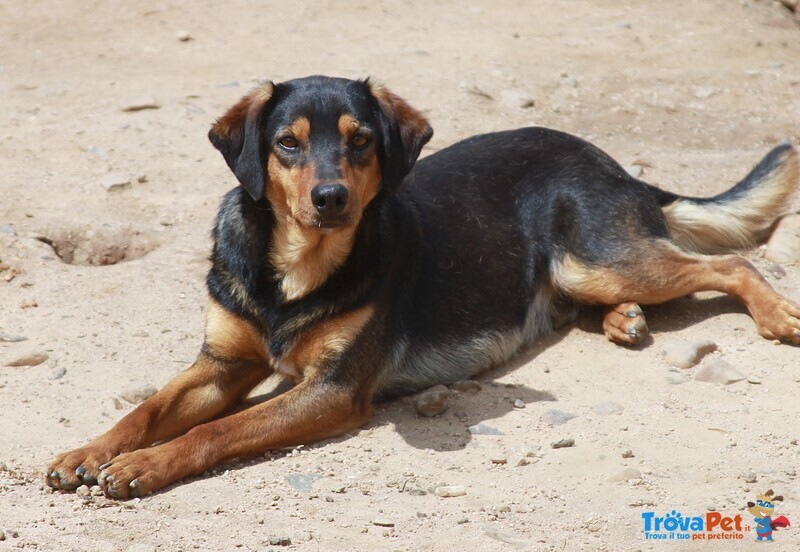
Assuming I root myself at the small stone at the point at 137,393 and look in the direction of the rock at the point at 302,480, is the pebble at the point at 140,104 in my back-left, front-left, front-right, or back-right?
back-left

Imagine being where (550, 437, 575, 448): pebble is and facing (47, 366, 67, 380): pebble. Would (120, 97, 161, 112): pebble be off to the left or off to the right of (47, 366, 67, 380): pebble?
right

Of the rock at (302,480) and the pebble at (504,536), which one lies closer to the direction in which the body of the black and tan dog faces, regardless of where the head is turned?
the rock

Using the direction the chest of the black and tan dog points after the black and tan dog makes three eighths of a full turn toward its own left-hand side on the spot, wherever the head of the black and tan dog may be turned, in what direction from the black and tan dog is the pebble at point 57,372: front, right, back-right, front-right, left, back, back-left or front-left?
back

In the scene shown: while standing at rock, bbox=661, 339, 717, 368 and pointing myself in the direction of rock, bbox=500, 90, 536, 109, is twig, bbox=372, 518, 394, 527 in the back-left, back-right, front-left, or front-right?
back-left

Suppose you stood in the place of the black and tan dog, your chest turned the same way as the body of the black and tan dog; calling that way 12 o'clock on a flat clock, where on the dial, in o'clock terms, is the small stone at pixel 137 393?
The small stone is roughly at 1 o'clock from the black and tan dog.

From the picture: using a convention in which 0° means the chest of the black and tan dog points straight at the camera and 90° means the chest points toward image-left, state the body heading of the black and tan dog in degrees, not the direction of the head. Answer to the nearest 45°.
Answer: approximately 45°

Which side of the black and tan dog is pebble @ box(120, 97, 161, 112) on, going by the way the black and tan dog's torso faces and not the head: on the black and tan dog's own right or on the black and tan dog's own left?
on the black and tan dog's own right

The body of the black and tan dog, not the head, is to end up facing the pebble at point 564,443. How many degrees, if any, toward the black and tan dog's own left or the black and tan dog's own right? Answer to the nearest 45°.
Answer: approximately 90° to the black and tan dog's own left

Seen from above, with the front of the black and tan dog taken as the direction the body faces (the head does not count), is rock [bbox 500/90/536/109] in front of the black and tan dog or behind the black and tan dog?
behind

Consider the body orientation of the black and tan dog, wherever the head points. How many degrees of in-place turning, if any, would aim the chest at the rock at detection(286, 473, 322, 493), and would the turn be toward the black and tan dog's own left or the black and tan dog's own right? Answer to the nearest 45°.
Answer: approximately 45° to the black and tan dog's own left

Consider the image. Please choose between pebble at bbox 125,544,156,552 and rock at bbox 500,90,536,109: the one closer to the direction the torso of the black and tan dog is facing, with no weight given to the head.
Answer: the pebble

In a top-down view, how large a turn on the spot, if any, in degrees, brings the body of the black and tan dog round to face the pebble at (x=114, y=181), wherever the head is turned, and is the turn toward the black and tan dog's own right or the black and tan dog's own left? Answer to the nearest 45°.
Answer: approximately 90° to the black and tan dog's own right

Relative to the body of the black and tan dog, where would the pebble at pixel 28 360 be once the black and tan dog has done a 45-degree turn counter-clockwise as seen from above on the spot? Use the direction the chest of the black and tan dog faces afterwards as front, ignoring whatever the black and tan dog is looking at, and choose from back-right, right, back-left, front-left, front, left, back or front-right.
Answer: right

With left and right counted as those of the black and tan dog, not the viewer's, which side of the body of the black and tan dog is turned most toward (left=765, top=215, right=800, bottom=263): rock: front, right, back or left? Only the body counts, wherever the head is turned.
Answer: back

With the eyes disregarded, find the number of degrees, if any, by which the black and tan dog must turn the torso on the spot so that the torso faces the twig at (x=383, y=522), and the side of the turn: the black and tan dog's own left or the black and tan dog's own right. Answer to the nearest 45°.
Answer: approximately 45° to the black and tan dog's own left

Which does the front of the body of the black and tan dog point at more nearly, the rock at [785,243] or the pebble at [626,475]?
the pebble
